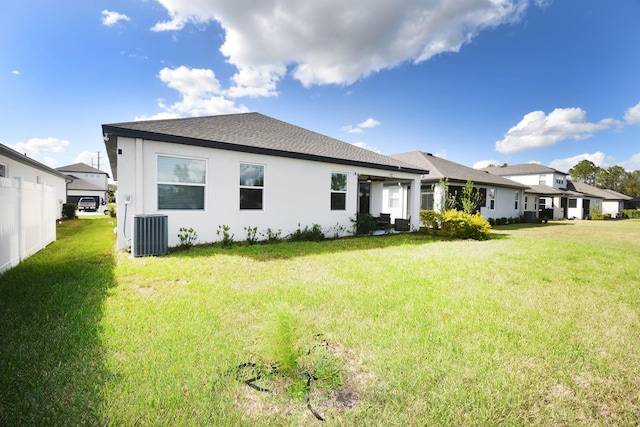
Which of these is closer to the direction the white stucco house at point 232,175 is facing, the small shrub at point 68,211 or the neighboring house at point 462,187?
the small shrub

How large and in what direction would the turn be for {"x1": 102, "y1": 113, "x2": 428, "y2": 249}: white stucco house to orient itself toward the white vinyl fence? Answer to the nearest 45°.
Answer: approximately 90° to its left

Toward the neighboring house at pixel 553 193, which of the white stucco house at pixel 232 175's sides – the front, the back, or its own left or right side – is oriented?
right

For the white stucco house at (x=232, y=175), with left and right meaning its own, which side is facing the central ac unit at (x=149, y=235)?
left

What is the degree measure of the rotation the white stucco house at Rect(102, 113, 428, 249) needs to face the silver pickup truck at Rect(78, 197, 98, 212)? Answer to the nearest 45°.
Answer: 0° — it already faces it

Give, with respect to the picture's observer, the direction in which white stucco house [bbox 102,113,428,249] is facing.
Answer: facing away from the viewer and to the left of the viewer
